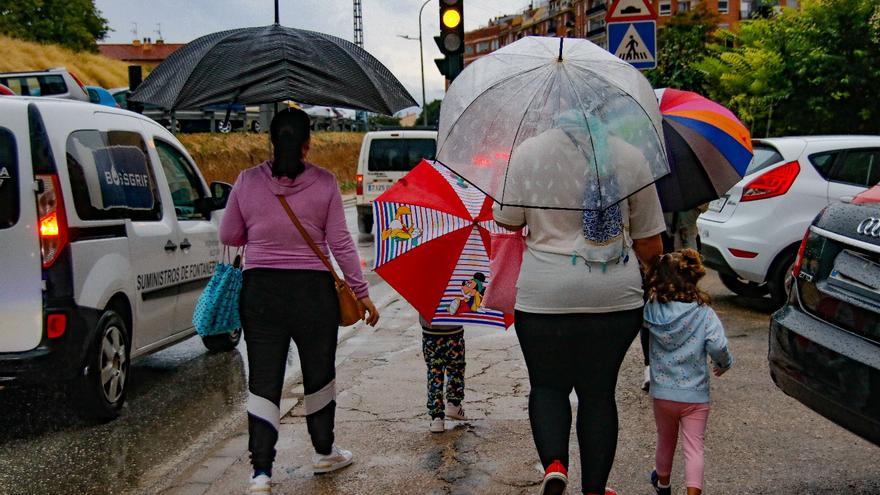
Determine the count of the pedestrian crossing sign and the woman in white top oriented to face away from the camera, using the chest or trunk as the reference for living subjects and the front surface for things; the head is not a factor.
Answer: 1

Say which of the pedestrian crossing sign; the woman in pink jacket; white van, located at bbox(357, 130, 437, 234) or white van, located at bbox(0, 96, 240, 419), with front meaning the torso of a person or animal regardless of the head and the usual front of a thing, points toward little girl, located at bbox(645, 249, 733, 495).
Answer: the pedestrian crossing sign

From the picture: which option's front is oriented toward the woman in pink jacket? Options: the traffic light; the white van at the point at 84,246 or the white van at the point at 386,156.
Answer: the traffic light

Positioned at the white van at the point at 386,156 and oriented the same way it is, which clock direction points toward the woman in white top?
The woman in white top is roughly at 6 o'clock from the white van.

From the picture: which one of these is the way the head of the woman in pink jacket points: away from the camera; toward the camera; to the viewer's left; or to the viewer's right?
away from the camera

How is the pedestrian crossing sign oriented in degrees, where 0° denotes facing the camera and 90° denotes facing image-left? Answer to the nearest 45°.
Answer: approximately 0°

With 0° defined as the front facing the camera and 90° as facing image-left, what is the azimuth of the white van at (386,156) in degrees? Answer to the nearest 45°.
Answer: approximately 180°

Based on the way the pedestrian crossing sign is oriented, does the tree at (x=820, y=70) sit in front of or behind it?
behind

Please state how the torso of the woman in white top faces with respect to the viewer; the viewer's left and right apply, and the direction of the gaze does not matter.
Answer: facing away from the viewer

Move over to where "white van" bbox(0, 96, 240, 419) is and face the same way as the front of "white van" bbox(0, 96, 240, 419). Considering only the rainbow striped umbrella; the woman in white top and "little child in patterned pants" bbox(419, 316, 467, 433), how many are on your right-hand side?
3

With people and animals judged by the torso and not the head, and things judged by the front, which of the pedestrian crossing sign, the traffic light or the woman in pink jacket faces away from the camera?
the woman in pink jacket

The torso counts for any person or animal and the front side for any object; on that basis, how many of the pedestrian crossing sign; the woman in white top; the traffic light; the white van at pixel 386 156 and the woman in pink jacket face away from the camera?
3

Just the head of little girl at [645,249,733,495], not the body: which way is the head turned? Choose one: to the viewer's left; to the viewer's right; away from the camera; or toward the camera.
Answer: away from the camera
